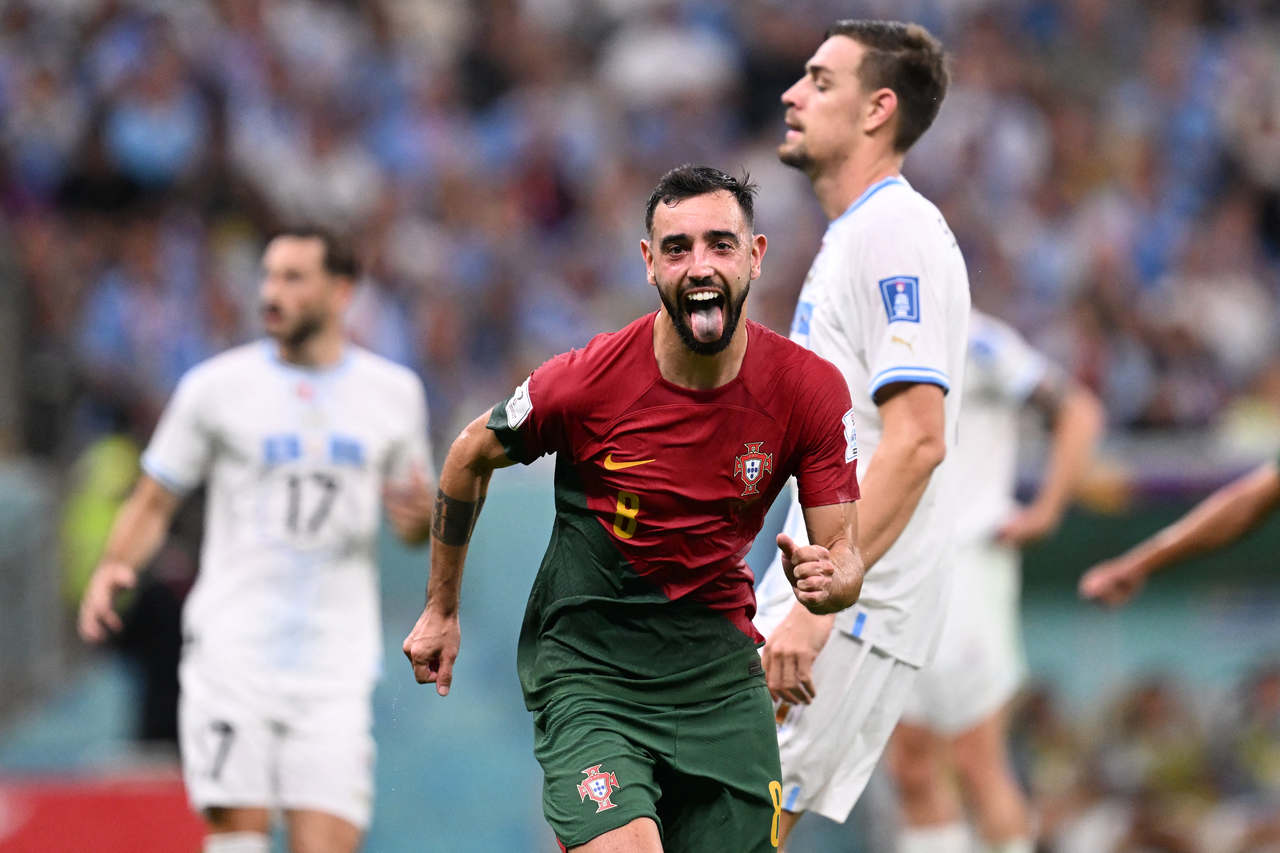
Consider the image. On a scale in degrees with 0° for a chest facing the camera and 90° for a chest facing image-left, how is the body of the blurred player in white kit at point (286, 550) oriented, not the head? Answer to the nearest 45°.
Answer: approximately 0°

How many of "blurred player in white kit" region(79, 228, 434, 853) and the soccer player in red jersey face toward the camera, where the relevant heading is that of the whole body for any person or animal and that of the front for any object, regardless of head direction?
2

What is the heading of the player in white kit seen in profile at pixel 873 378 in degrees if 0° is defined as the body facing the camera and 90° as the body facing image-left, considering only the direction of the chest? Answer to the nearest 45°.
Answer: approximately 90°

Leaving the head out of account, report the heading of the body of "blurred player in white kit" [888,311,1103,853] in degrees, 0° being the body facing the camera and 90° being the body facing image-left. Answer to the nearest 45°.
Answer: approximately 45°

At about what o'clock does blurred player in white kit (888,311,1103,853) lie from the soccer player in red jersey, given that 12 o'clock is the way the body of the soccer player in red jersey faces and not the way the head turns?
The blurred player in white kit is roughly at 7 o'clock from the soccer player in red jersey.

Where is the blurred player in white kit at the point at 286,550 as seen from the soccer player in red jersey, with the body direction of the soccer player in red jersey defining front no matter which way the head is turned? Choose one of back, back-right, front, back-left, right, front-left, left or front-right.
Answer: back-right
